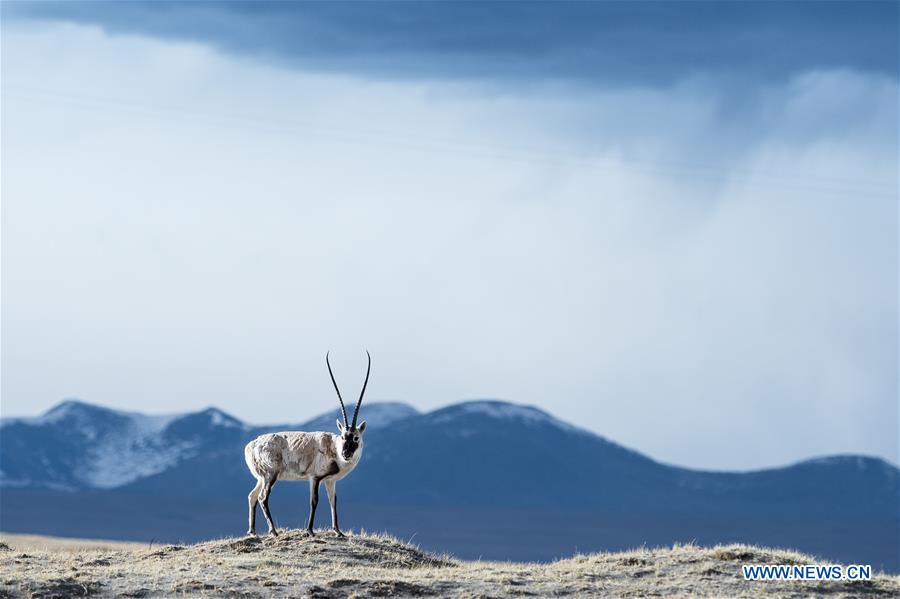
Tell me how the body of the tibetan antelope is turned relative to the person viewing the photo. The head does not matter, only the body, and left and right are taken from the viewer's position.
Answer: facing to the right of the viewer
